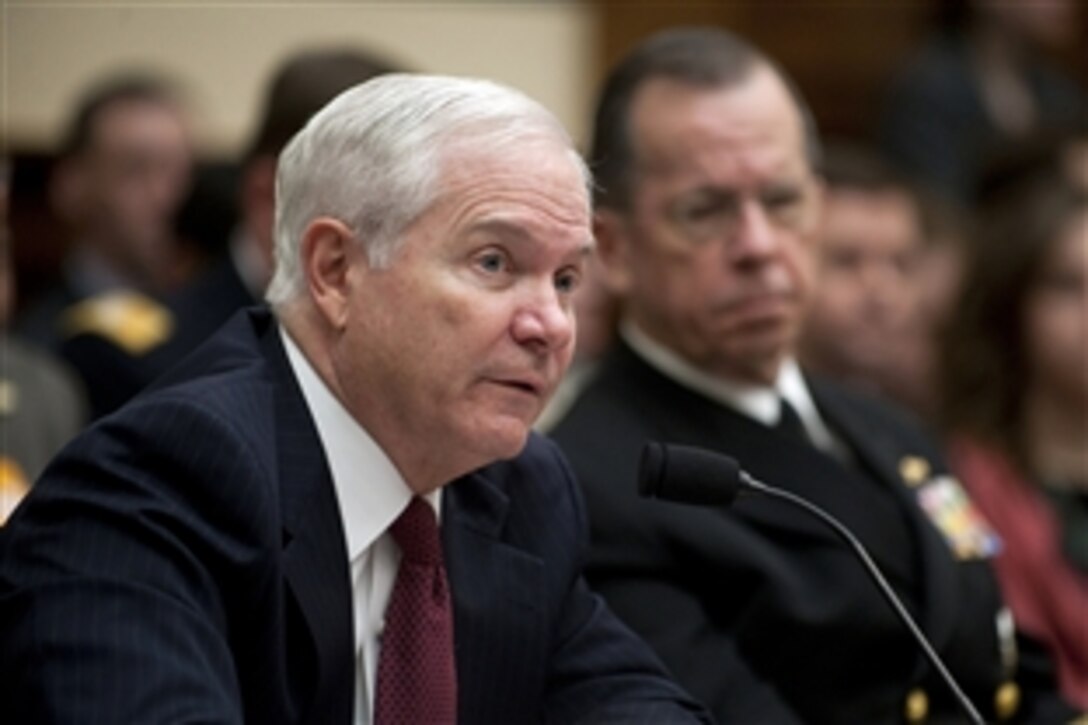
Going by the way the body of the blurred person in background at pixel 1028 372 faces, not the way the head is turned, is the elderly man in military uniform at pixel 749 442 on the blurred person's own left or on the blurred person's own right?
on the blurred person's own right

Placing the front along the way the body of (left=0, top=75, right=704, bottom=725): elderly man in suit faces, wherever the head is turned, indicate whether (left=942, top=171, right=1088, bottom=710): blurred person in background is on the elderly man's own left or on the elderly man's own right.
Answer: on the elderly man's own left

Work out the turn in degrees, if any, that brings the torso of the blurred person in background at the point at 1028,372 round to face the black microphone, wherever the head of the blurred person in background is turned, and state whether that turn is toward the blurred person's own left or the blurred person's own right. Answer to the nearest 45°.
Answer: approximately 45° to the blurred person's own right

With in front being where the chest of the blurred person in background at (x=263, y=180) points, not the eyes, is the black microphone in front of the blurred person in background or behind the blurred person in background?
in front

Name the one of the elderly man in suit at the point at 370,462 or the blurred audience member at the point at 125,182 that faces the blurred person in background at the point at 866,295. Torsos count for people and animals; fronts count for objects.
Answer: the blurred audience member

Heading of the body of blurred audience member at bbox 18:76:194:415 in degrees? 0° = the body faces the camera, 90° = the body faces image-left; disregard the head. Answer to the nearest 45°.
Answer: approximately 315°

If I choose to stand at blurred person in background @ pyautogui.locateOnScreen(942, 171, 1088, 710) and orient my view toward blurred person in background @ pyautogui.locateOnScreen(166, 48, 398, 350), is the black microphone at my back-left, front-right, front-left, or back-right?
front-left

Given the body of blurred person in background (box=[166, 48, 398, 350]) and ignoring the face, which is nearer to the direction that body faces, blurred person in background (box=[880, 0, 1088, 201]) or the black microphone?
the black microphone

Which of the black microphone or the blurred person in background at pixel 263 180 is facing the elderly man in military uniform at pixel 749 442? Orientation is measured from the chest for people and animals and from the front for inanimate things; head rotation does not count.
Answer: the blurred person in background

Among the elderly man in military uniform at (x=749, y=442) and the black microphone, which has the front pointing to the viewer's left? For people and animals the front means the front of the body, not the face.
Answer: the black microphone

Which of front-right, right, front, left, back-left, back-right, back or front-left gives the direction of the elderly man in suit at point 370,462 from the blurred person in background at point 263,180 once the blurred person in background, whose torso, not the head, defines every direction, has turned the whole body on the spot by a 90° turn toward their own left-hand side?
back-right

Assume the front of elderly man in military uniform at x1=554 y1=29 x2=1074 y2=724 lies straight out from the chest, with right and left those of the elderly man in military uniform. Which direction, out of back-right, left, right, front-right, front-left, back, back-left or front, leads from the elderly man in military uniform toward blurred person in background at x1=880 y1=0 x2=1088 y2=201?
back-left

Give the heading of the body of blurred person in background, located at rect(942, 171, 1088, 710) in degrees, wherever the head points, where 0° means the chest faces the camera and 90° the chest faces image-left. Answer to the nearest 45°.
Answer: approximately 315°

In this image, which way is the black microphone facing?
to the viewer's left

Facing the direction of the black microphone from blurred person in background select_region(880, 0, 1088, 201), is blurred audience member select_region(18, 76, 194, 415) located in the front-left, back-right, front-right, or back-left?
front-right

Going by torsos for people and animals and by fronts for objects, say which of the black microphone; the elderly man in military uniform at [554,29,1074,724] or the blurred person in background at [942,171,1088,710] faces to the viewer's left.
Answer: the black microphone

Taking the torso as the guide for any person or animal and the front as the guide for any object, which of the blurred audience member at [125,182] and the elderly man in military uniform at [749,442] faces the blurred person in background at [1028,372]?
the blurred audience member

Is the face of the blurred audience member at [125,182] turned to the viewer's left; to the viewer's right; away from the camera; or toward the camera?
toward the camera
